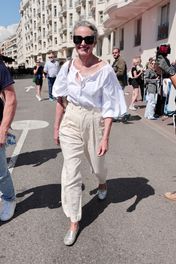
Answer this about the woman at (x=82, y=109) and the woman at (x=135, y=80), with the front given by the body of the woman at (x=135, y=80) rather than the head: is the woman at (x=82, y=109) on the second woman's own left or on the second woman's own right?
on the second woman's own right
